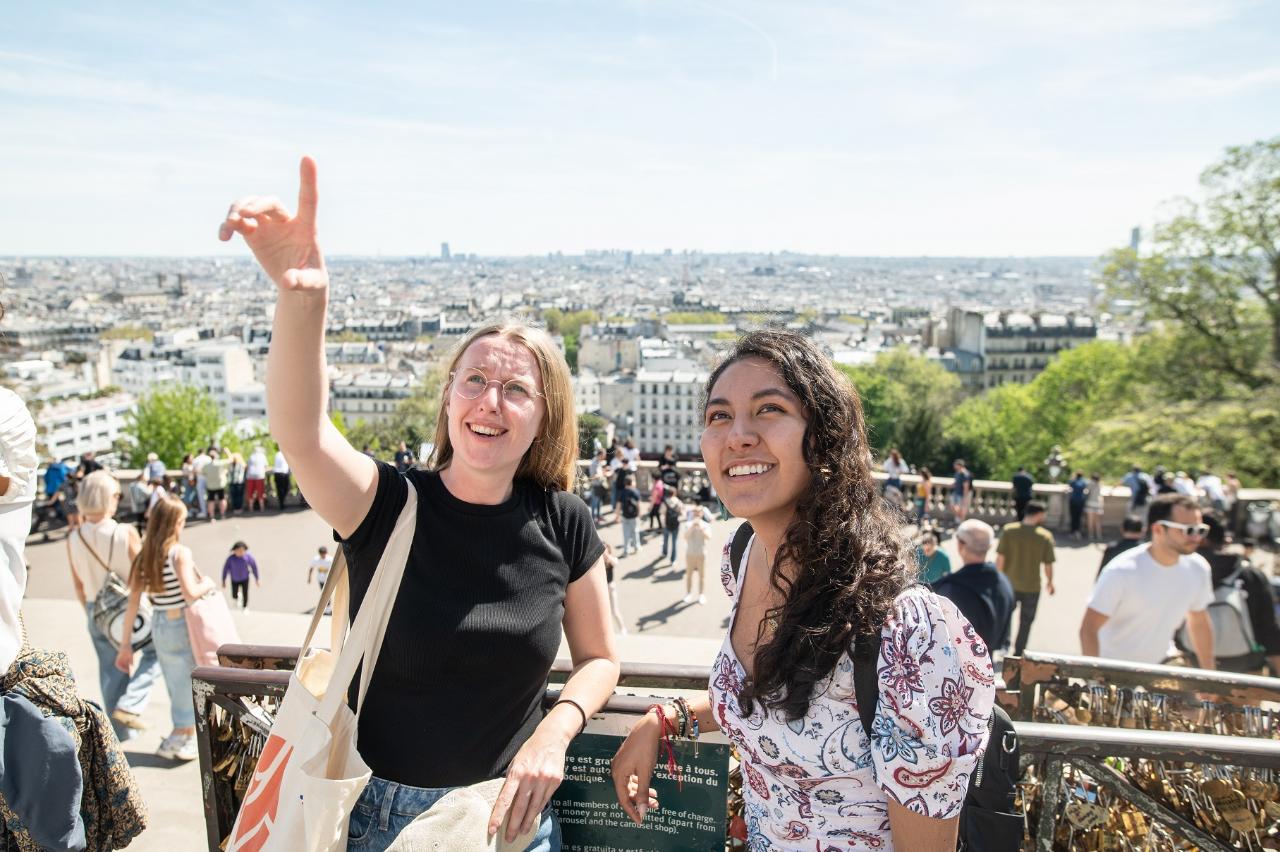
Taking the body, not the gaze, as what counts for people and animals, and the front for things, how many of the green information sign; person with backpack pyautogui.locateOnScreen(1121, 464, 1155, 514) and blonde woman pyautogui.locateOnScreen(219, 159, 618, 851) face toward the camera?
2

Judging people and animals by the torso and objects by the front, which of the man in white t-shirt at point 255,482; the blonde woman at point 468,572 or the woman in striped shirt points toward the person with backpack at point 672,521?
the woman in striped shirt

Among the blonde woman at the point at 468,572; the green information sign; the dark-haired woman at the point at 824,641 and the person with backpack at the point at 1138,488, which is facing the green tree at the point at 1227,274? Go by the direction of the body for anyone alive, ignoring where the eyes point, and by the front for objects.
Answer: the person with backpack

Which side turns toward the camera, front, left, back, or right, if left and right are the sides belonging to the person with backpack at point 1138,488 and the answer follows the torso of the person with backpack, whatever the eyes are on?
back

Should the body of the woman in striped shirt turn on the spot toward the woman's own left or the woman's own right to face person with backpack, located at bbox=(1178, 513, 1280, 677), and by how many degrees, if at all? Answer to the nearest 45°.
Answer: approximately 45° to the woman's own right

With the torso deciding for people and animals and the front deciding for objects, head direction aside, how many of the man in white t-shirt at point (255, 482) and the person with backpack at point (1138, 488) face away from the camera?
2

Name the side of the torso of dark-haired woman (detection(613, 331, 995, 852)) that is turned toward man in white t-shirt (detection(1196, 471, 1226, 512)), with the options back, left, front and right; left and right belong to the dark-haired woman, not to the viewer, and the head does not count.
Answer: back

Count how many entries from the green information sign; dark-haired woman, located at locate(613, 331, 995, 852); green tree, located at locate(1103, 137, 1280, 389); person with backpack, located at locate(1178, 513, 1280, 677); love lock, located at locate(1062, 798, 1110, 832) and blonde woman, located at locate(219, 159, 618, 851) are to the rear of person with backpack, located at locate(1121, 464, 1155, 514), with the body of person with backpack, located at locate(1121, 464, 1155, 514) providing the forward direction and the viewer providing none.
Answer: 5

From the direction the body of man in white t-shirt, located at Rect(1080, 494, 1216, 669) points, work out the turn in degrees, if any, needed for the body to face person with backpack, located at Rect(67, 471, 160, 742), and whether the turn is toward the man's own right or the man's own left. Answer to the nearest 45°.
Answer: approximately 90° to the man's own right

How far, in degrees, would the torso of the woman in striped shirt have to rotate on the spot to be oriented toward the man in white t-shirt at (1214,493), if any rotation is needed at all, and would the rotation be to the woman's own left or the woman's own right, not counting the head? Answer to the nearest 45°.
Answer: approximately 45° to the woman's own right

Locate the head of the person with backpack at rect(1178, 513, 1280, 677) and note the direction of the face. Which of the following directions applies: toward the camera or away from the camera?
away from the camera

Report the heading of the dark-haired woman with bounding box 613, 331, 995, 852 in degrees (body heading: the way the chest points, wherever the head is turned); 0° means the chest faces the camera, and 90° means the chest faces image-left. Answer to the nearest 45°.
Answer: approximately 45°

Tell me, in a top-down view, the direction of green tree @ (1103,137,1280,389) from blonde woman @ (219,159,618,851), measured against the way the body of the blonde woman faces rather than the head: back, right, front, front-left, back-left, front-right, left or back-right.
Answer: back-left
